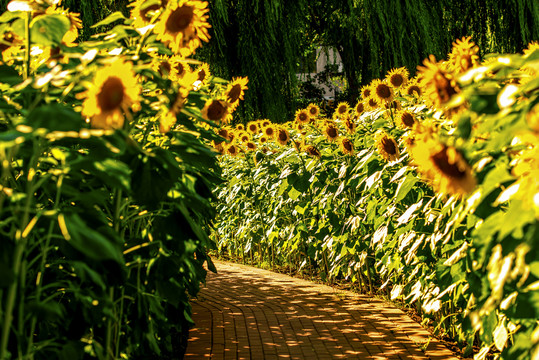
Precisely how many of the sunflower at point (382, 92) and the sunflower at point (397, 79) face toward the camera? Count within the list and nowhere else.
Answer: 2

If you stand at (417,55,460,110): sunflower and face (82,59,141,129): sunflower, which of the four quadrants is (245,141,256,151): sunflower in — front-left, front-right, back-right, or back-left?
back-right

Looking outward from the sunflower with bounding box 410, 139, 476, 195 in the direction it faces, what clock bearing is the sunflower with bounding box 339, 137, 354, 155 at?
the sunflower with bounding box 339, 137, 354, 155 is roughly at 4 o'clock from the sunflower with bounding box 410, 139, 476, 195.

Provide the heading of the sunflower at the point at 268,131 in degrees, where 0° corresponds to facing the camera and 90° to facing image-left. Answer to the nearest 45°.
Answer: approximately 0°

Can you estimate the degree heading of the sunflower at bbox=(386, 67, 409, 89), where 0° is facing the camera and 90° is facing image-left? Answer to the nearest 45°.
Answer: approximately 0°

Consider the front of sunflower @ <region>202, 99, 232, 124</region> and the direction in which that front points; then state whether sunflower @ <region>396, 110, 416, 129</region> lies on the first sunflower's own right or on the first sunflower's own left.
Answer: on the first sunflower's own left

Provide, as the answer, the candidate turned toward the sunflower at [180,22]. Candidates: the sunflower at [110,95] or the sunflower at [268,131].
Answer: the sunflower at [268,131]
